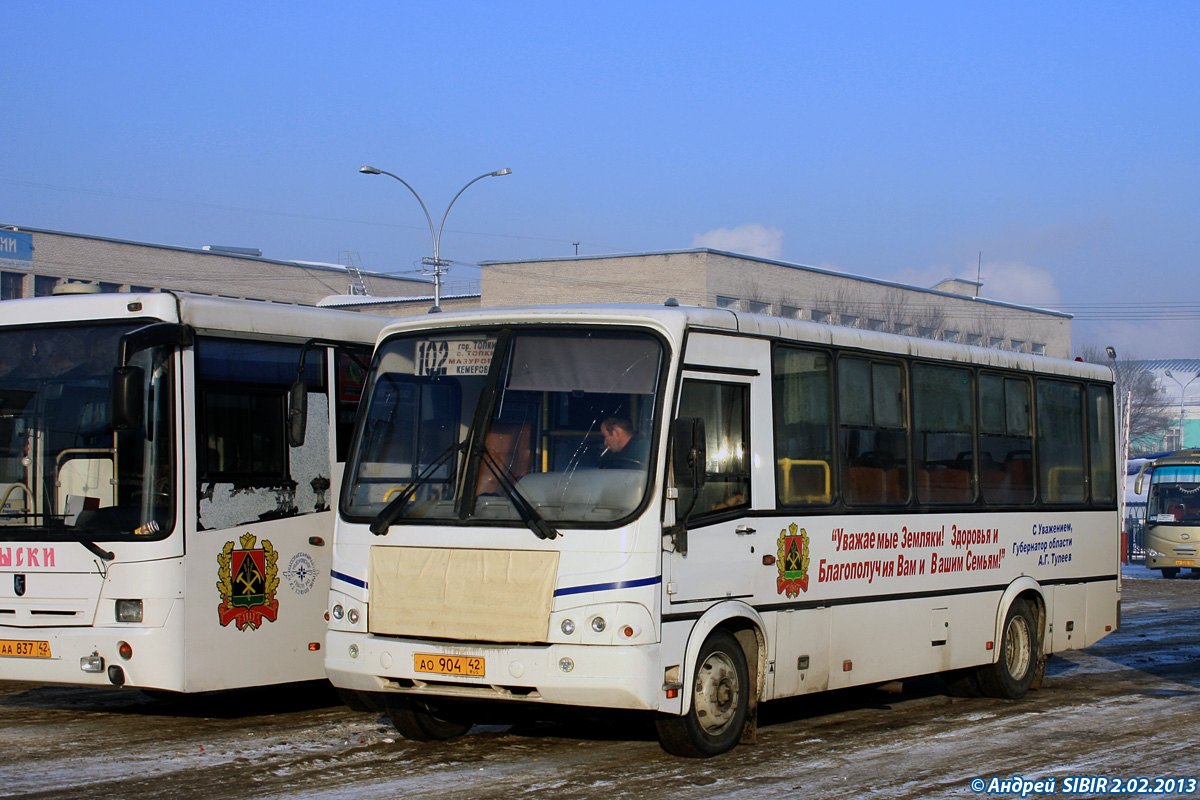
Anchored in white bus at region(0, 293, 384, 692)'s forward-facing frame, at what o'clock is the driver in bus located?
The driver in bus is roughly at 9 o'clock from the white bus.

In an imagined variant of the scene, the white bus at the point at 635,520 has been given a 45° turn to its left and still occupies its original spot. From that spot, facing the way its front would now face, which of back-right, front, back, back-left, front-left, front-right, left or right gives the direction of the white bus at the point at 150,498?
right

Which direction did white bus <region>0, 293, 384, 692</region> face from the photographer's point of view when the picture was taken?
facing the viewer and to the left of the viewer
